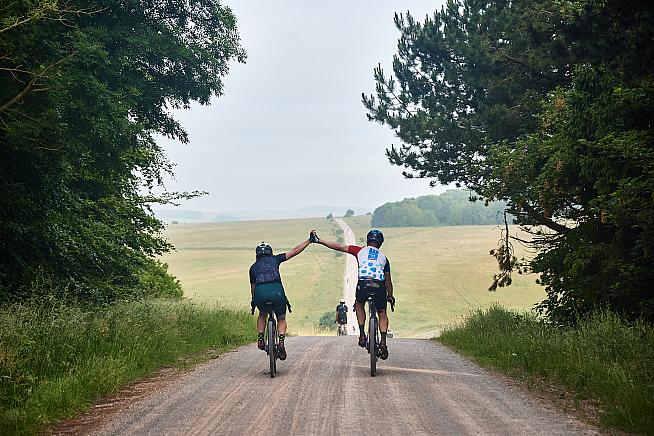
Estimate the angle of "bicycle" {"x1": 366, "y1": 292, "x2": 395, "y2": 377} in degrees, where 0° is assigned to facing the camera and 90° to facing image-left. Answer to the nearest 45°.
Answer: approximately 180°

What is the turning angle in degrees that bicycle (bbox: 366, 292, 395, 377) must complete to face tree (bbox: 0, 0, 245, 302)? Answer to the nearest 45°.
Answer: approximately 45° to its left

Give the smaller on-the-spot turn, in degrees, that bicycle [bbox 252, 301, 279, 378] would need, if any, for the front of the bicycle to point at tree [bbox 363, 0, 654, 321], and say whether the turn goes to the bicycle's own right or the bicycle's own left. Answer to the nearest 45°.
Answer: approximately 45° to the bicycle's own right

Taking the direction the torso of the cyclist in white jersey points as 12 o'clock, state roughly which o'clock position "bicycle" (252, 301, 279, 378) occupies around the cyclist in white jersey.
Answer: The bicycle is roughly at 9 o'clock from the cyclist in white jersey.

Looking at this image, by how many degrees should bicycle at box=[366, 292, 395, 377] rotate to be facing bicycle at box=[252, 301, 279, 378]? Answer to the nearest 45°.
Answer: approximately 90° to its left

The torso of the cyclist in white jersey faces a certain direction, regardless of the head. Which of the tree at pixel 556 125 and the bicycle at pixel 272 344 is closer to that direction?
the tree

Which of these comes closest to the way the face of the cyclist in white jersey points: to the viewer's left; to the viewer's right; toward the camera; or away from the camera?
away from the camera

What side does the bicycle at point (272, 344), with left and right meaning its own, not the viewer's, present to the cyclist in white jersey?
right

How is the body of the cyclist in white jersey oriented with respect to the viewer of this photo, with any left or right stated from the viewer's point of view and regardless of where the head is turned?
facing away from the viewer

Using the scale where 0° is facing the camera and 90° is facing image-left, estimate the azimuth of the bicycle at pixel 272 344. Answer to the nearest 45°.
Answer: approximately 180°
